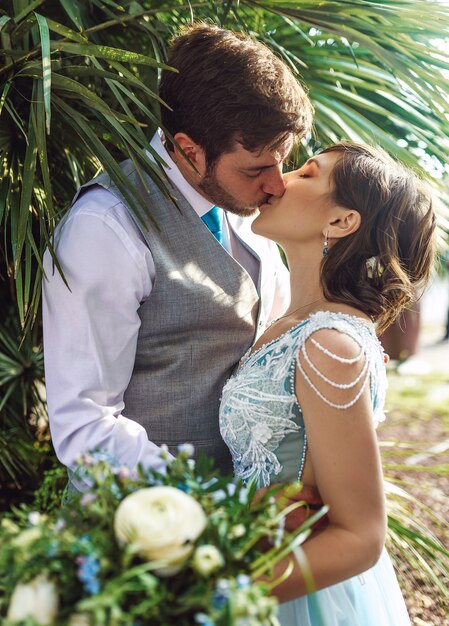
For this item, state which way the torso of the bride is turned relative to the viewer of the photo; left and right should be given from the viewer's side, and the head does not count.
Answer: facing to the left of the viewer

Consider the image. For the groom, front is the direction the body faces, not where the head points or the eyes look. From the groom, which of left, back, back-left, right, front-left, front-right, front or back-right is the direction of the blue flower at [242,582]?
front-right

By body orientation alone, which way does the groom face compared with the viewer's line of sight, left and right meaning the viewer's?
facing the viewer and to the right of the viewer

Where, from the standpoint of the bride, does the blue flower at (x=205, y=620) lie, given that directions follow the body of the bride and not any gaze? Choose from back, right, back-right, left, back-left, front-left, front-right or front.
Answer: left

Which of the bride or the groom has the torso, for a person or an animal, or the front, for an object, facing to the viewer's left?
the bride

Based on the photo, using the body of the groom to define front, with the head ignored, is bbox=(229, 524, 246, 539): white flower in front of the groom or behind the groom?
in front

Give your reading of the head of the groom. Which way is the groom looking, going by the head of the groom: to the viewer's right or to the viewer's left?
to the viewer's right

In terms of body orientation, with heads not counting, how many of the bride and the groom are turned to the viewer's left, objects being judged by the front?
1

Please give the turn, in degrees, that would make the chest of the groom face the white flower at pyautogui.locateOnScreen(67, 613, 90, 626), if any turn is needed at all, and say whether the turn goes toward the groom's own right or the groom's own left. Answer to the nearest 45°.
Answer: approximately 45° to the groom's own right

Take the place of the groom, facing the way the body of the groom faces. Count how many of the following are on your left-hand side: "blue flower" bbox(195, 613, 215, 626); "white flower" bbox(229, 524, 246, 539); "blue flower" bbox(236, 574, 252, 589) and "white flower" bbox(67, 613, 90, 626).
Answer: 0

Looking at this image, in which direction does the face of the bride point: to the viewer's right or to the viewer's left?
to the viewer's left
